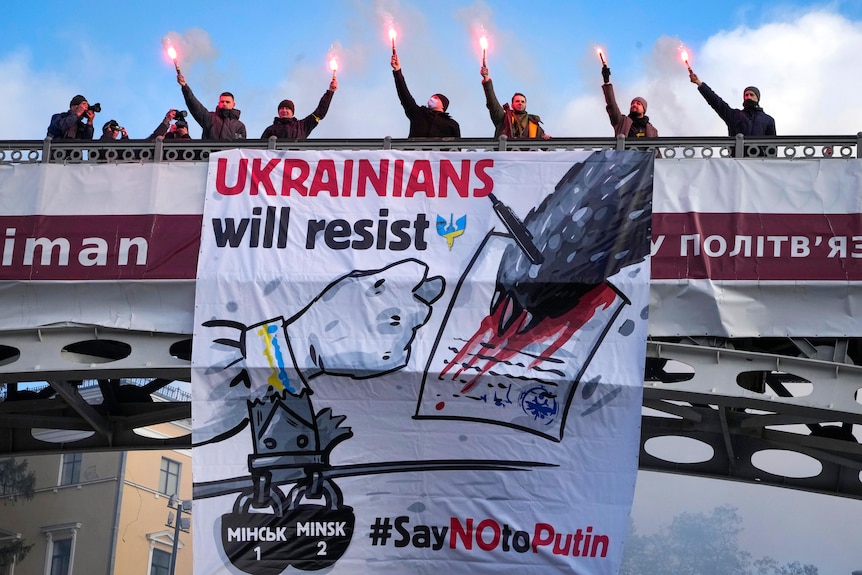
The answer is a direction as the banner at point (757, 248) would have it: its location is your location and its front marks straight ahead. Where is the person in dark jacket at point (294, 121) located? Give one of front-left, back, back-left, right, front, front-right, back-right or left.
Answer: right

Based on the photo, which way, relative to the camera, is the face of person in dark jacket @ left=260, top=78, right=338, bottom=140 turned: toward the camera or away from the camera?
toward the camera

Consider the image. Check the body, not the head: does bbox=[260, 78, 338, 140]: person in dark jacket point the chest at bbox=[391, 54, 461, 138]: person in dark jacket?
no

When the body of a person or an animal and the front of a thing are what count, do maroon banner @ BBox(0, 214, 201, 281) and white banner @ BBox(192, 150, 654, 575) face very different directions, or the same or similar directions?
same or similar directions

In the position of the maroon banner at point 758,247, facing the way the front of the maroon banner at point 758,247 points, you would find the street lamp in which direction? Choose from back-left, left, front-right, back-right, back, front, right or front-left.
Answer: back-right

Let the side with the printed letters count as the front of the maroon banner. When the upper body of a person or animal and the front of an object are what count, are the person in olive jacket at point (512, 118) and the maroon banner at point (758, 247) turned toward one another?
no

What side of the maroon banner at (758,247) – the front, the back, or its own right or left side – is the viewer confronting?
front

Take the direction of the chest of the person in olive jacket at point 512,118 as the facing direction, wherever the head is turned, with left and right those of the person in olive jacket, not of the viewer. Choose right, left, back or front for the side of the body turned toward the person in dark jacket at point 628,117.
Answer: left

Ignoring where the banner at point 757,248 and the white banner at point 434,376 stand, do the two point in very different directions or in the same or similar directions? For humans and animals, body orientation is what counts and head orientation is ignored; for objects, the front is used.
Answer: same or similar directions

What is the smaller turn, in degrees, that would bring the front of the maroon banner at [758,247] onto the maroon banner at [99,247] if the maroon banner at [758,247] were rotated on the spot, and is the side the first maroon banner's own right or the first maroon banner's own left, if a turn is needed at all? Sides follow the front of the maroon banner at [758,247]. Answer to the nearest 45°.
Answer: approximately 90° to the first maroon banner's own right

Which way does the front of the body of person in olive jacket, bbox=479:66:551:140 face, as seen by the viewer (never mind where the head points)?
toward the camera

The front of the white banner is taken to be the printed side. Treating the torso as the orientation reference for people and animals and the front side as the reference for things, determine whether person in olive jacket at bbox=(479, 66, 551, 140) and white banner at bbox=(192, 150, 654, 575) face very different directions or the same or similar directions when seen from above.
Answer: same or similar directions

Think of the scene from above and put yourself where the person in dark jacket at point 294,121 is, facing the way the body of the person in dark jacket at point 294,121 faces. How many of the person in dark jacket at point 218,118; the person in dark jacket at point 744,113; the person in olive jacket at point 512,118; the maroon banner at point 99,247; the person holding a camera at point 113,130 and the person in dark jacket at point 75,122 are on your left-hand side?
2

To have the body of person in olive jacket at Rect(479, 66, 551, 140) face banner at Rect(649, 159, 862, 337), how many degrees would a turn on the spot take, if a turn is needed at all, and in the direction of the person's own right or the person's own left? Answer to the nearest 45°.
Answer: approximately 90° to the person's own left

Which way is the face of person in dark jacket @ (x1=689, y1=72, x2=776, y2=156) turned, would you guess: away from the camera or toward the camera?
toward the camera
